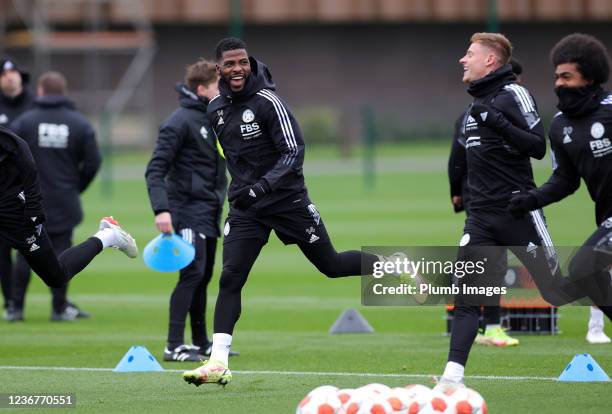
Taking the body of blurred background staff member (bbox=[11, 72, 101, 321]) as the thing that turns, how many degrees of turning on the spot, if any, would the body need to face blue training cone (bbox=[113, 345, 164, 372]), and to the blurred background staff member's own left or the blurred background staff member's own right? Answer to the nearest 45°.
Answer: approximately 180°

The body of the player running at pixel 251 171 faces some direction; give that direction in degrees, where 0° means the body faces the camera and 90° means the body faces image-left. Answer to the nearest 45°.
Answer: approximately 45°

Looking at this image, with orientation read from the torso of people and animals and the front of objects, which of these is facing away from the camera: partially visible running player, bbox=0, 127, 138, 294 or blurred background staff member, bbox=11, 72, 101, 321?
blurred background staff member, bbox=11, 72, 101, 321

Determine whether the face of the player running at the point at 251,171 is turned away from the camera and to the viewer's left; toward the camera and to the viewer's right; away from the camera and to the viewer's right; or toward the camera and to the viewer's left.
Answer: toward the camera and to the viewer's right

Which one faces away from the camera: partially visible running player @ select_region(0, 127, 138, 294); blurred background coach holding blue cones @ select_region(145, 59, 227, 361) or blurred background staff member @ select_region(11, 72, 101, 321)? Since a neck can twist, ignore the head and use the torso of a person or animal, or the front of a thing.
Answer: blurred background staff member @ select_region(11, 72, 101, 321)

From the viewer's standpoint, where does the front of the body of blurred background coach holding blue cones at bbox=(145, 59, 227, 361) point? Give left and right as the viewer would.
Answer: facing the viewer and to the right of the viewer

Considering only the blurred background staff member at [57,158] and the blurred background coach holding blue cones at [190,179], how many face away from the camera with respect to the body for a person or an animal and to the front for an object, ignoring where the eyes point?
1

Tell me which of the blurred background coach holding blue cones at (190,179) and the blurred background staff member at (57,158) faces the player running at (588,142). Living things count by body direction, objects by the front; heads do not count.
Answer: the blurred background coach holding blue cones at (190,179)

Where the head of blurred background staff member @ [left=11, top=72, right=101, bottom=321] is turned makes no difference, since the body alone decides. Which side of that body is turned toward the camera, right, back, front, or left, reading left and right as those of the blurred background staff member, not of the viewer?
back

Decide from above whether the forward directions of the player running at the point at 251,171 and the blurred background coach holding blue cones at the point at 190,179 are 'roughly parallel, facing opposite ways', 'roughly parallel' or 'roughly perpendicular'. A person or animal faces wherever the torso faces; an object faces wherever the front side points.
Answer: roughly perpendicular

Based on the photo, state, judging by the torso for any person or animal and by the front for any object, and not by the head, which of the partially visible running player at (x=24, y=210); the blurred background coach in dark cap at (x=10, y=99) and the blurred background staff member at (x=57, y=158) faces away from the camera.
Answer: the blurred background staff member at (x=57, y=158)
